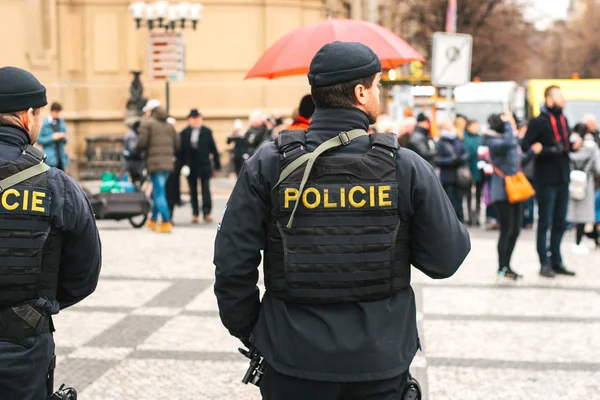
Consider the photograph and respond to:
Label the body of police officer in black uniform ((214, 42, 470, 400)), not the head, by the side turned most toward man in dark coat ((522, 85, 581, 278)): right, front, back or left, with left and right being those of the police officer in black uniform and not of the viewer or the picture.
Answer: front

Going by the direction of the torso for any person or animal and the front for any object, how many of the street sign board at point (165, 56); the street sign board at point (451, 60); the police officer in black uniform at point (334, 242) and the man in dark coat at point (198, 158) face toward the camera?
3

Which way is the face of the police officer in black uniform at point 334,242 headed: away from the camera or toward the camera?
away from the camera

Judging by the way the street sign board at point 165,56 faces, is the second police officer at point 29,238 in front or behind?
in front

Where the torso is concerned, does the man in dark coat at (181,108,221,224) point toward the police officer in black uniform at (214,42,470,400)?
yes

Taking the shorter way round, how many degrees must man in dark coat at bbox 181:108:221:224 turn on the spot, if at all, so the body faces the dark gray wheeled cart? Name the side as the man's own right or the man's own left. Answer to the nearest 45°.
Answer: approximately 45° to the man's own right

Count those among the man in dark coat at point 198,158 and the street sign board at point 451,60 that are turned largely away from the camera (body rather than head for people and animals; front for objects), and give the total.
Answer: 0

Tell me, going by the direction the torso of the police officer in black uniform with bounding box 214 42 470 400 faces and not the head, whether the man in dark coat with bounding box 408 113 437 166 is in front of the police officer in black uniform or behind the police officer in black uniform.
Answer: in front

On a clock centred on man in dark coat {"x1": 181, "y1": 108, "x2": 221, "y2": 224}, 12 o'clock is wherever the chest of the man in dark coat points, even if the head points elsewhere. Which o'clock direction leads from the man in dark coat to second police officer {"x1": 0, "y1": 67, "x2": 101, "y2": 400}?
The second police officer is roughly at 12 o'clock from the man in dark coat.

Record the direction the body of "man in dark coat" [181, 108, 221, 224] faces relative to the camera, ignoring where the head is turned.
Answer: toward the camera

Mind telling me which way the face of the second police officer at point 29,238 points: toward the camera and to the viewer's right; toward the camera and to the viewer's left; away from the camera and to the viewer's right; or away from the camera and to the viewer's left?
away from the camera and to the viewer's right

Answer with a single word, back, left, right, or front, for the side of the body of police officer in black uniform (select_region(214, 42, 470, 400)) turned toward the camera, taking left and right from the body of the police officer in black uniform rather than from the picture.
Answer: back

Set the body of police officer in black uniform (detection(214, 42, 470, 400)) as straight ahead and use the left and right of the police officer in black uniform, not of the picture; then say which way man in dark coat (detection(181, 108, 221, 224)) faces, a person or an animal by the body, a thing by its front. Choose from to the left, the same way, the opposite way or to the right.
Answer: the opposite way

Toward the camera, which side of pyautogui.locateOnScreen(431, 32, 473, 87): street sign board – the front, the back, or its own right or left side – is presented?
front

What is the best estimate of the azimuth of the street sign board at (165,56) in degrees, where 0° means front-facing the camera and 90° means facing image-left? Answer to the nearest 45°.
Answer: approximately 0°
